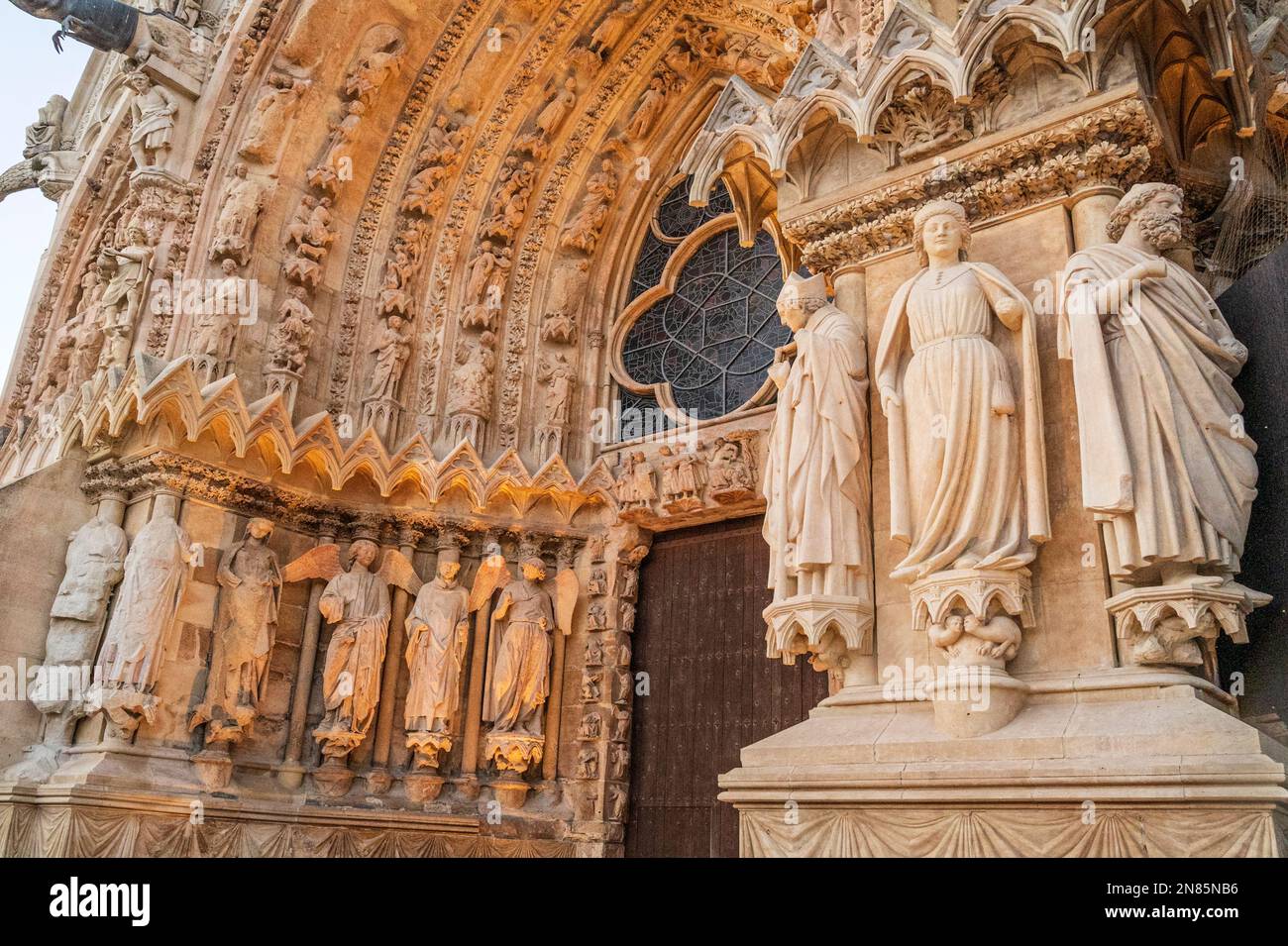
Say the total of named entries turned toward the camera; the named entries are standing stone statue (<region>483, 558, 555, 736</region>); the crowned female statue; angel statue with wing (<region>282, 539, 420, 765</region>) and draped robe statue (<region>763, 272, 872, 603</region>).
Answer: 3

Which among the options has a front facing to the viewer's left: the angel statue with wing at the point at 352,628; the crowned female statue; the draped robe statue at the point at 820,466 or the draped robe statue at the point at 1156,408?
the draped robe statue at the point at 820,466

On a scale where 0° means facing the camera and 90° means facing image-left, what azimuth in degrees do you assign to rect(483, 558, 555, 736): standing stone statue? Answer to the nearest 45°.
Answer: approximately 0°

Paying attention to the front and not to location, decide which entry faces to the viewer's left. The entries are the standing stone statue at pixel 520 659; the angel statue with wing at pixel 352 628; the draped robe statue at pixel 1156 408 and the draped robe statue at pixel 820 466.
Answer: the draped robe statue at pixel 820 466

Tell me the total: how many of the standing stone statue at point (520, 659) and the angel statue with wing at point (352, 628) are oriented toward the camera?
2

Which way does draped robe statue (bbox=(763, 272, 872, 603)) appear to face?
to the viewer's left

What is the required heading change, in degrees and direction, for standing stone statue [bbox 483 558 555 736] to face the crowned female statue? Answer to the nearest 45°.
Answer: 0° — it already faces it
